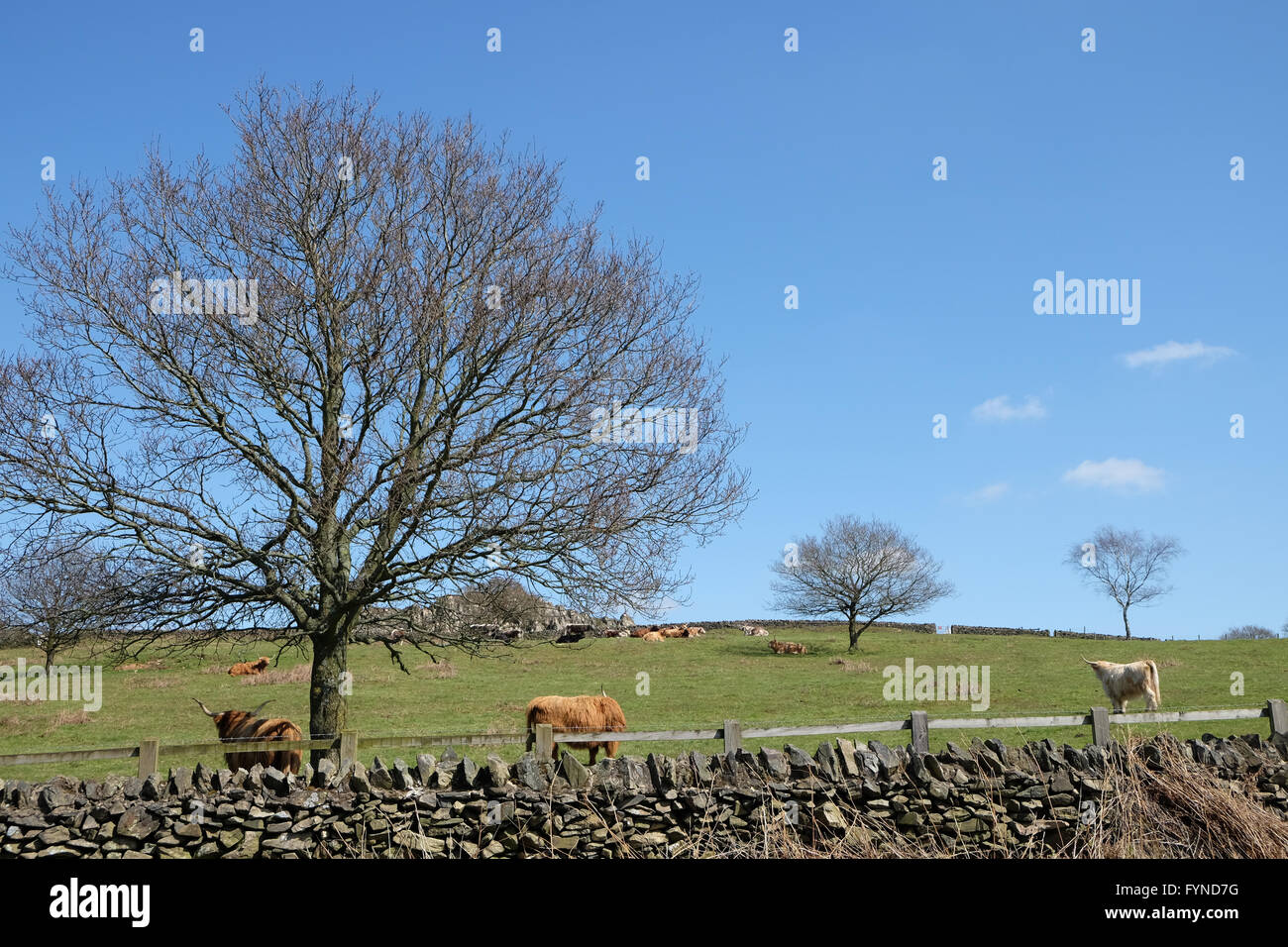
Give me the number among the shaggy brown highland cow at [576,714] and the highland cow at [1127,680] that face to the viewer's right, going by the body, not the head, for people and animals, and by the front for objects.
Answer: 1

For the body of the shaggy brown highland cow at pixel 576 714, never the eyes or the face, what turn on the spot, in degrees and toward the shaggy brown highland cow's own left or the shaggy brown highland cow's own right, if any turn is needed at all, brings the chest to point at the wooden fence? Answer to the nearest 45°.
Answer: approximately 90° to the shaggy brown highland cow's own right

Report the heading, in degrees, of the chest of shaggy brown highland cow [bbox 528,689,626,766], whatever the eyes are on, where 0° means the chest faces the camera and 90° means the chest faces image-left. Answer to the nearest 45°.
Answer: approximately 270°

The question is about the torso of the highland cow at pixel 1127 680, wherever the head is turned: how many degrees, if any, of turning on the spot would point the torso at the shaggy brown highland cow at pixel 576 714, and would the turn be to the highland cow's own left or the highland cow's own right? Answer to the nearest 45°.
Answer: approximately 45° to the highland cow's own left

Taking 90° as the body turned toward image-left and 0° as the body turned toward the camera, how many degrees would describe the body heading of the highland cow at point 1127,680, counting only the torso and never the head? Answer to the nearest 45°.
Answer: approximately 90°

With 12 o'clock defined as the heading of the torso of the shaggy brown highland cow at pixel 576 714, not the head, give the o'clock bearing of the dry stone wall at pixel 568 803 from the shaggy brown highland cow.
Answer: The dry stone wall is roughly at 3 o'clock from the shaggy brown highland cow.

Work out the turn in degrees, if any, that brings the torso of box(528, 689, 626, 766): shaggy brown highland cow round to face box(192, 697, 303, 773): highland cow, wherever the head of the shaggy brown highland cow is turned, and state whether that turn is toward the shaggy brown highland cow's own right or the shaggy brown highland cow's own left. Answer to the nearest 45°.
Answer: approximately 135° to the shaggy brown highland cow's own right
